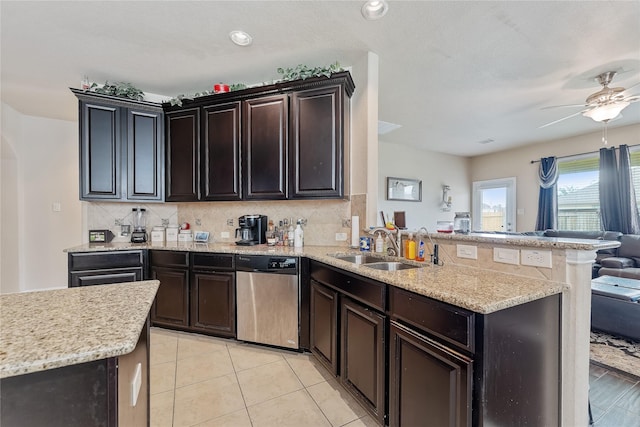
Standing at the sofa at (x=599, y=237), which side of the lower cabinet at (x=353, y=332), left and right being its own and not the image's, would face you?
back

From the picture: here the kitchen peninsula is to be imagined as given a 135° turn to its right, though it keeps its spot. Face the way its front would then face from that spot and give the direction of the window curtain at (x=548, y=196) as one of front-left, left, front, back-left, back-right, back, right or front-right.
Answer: front-right

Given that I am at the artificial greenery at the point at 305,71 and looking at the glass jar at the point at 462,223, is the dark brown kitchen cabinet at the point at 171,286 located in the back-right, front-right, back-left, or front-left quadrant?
back-right

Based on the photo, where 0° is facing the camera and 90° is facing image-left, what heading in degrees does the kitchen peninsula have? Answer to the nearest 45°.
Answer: approximately 45°

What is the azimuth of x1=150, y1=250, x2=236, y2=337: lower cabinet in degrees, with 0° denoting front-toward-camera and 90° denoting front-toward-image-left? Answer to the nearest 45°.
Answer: approximately 45°

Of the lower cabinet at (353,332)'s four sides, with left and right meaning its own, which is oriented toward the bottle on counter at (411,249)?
back
